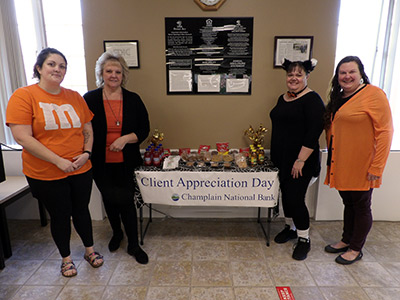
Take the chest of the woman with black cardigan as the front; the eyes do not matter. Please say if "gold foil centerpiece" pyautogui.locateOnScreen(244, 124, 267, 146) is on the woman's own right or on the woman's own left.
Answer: on the woman's own left

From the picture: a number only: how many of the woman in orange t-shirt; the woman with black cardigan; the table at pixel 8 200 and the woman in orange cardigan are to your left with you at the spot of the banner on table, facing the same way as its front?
1

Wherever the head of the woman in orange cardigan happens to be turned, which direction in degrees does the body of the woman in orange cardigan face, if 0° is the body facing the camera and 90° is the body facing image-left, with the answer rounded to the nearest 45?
approximately 45°

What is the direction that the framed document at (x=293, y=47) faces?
toward the camera

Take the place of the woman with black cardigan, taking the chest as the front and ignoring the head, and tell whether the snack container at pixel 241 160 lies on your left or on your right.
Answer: on your left

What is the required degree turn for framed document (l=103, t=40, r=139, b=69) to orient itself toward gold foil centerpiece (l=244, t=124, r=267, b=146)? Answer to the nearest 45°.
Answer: approximately 45° to its left

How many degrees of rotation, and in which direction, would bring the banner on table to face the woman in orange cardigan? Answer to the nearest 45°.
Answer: approximately 90° to its left

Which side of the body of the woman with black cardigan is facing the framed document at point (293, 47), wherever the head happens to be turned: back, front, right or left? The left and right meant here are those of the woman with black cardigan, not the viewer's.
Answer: left

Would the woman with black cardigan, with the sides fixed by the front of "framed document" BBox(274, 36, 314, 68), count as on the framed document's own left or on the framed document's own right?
on the framed document's own right

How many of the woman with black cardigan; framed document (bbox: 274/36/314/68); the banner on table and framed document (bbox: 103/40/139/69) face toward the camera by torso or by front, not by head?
4

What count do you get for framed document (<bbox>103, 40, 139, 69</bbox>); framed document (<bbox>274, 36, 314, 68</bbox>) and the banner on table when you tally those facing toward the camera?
3

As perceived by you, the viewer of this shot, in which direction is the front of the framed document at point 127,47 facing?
facing the viewer
